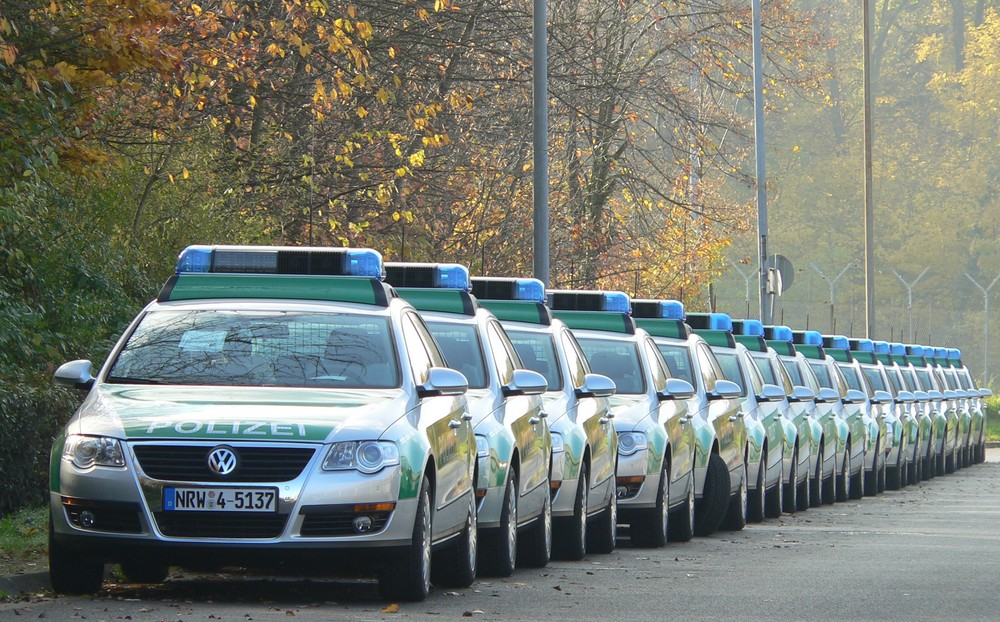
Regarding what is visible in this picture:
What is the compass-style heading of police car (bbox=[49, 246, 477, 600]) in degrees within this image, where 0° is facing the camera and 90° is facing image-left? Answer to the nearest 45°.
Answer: approximately 0°

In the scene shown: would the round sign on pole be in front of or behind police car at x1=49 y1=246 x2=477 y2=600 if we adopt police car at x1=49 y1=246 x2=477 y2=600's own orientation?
behind
